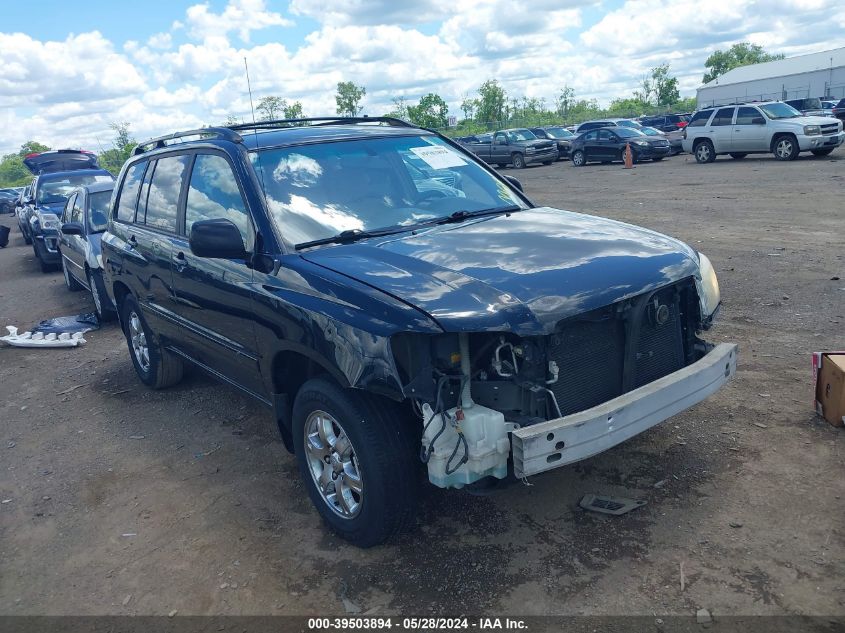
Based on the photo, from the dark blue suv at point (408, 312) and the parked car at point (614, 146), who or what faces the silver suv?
the parked car

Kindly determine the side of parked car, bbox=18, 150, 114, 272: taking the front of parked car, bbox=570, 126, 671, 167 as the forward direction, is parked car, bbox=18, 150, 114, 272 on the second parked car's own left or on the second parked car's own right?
on the second parked car's own right

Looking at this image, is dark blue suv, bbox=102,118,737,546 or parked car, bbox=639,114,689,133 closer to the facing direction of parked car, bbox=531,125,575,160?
the dark blue suv

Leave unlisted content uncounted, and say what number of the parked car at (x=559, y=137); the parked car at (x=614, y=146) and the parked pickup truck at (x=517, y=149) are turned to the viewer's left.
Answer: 0

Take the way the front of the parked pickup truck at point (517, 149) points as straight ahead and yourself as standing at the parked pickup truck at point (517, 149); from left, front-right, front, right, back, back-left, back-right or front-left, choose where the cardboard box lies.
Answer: front-right

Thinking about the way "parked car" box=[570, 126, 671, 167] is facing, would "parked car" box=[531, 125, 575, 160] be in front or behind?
behind

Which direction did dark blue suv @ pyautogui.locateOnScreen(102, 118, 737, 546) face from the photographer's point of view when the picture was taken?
facing the viewer and to the right of the viewer

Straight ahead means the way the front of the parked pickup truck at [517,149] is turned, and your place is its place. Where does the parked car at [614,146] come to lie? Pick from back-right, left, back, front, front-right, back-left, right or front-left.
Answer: front

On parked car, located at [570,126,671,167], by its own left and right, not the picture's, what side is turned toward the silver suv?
front

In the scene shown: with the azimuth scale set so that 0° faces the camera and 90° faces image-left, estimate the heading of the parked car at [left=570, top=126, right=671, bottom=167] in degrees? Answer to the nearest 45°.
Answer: approximately 315°

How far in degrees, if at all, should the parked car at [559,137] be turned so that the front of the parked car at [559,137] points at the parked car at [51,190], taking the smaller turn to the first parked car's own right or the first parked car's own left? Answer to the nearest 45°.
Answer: approximately 90° to the first parked car's own right

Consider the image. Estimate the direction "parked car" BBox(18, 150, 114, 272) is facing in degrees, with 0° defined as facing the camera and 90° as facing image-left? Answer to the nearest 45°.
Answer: approximately 315°
